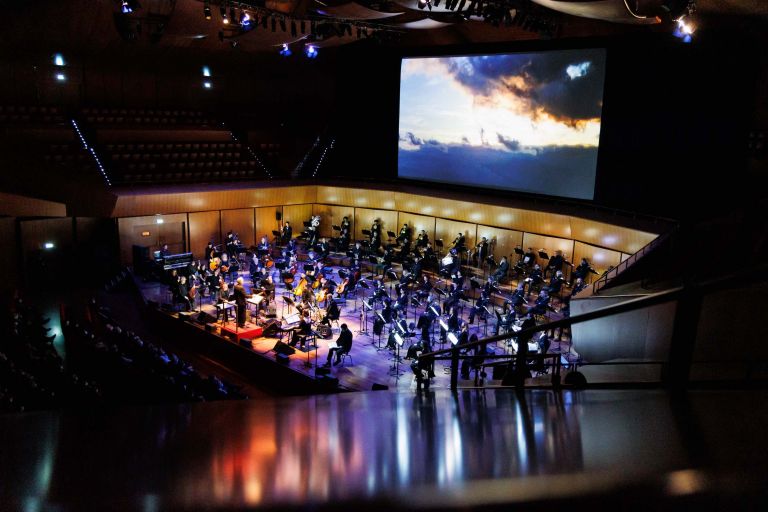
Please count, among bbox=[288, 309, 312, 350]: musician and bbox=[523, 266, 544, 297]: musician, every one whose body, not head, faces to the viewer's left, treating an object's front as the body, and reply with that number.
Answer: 2

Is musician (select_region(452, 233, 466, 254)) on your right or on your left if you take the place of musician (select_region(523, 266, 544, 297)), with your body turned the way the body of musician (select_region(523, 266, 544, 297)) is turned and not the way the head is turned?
on your right

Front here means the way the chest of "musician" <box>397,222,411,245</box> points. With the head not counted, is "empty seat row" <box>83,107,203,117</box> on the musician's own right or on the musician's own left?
on the musician's own right

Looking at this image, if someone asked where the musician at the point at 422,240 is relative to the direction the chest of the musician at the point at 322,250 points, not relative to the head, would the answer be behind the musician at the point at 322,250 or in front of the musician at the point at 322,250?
behind

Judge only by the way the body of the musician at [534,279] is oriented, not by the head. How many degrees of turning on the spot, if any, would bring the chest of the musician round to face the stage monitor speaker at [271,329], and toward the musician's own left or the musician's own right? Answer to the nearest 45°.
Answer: approximately 45° to the musician's own left

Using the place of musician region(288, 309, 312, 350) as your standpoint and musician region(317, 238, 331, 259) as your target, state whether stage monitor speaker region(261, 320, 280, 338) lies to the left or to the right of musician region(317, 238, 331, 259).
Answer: left
